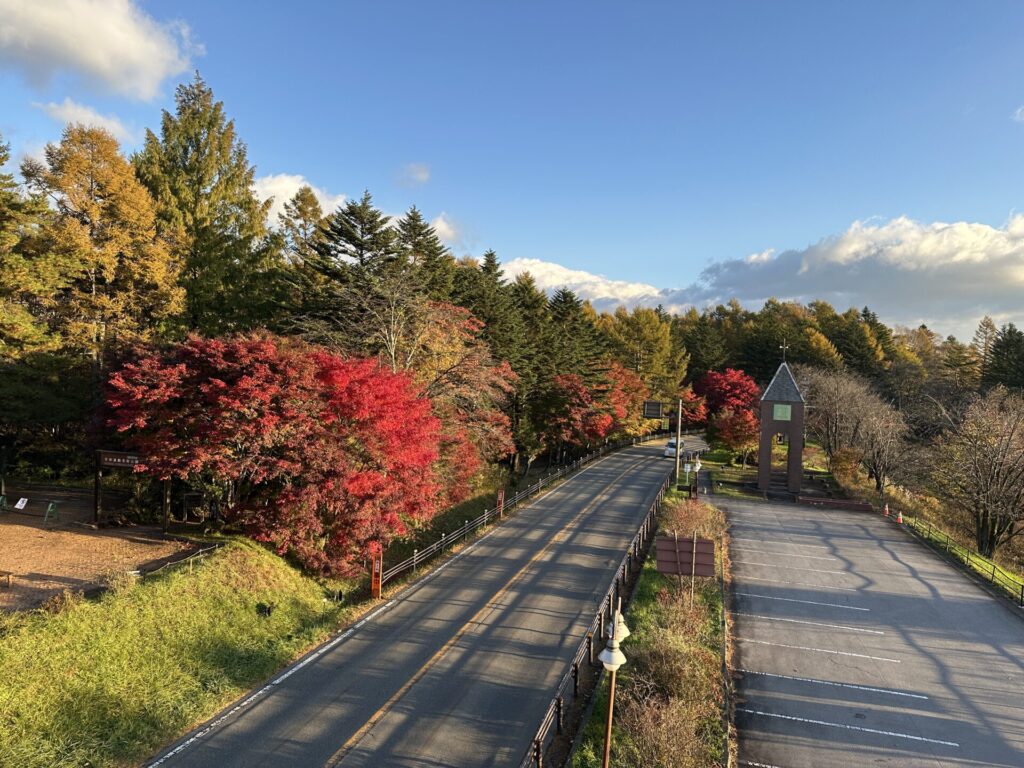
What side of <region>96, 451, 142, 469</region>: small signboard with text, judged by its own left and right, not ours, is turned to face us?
front

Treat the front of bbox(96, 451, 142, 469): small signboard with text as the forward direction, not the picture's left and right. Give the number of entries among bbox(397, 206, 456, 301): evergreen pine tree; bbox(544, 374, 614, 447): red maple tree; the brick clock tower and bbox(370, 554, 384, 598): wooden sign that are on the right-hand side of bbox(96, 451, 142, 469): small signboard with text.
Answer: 0

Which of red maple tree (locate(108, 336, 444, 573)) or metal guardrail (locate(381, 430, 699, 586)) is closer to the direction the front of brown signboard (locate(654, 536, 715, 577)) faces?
the metal guardrail
